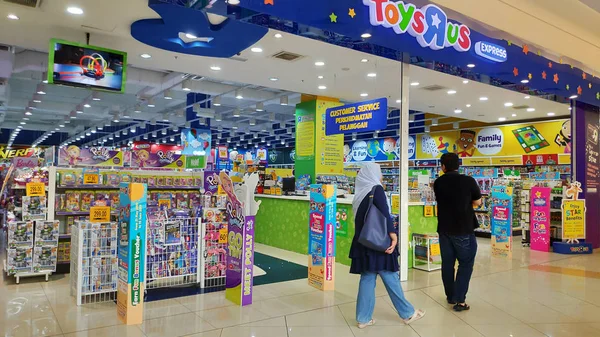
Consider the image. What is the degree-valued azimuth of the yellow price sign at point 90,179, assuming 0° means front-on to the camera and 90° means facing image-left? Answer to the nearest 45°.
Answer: approximately 0°

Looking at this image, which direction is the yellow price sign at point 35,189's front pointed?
toward the camera

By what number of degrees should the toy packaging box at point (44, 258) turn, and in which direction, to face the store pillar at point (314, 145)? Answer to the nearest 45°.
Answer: approximately 90° to its left

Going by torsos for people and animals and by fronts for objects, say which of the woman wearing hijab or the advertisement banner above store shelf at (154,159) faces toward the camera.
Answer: the advertisement banner above store shelf

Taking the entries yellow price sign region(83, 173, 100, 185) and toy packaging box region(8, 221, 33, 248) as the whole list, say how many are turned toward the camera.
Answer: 2

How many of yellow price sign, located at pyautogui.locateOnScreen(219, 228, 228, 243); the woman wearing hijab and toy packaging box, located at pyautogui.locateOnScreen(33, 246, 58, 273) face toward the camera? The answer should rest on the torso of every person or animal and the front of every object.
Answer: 2

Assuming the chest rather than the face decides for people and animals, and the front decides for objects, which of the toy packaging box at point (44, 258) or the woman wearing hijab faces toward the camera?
the toy packaging box

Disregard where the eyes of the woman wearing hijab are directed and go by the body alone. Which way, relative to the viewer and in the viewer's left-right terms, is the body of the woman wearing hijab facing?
facing away from the viewer and to the right of the viewer

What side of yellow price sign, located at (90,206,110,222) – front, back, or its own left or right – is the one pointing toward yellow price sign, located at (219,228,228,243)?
left

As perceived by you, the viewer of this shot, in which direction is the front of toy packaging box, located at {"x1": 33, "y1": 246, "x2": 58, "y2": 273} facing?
facing the viewer

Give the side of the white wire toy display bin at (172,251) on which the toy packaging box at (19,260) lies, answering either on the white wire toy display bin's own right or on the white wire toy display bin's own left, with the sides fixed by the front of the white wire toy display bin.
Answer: on the white wire toy display bin's own right

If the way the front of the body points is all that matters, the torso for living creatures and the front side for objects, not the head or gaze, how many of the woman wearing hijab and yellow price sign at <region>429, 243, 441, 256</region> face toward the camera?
1

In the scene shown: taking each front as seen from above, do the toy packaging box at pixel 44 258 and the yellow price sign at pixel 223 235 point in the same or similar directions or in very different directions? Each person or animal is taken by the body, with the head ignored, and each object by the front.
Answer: same or similar directions

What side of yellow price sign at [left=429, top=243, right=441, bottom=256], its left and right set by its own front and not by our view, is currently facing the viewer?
front

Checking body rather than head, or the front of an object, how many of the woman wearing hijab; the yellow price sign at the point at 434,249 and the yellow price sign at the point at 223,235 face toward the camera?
2
